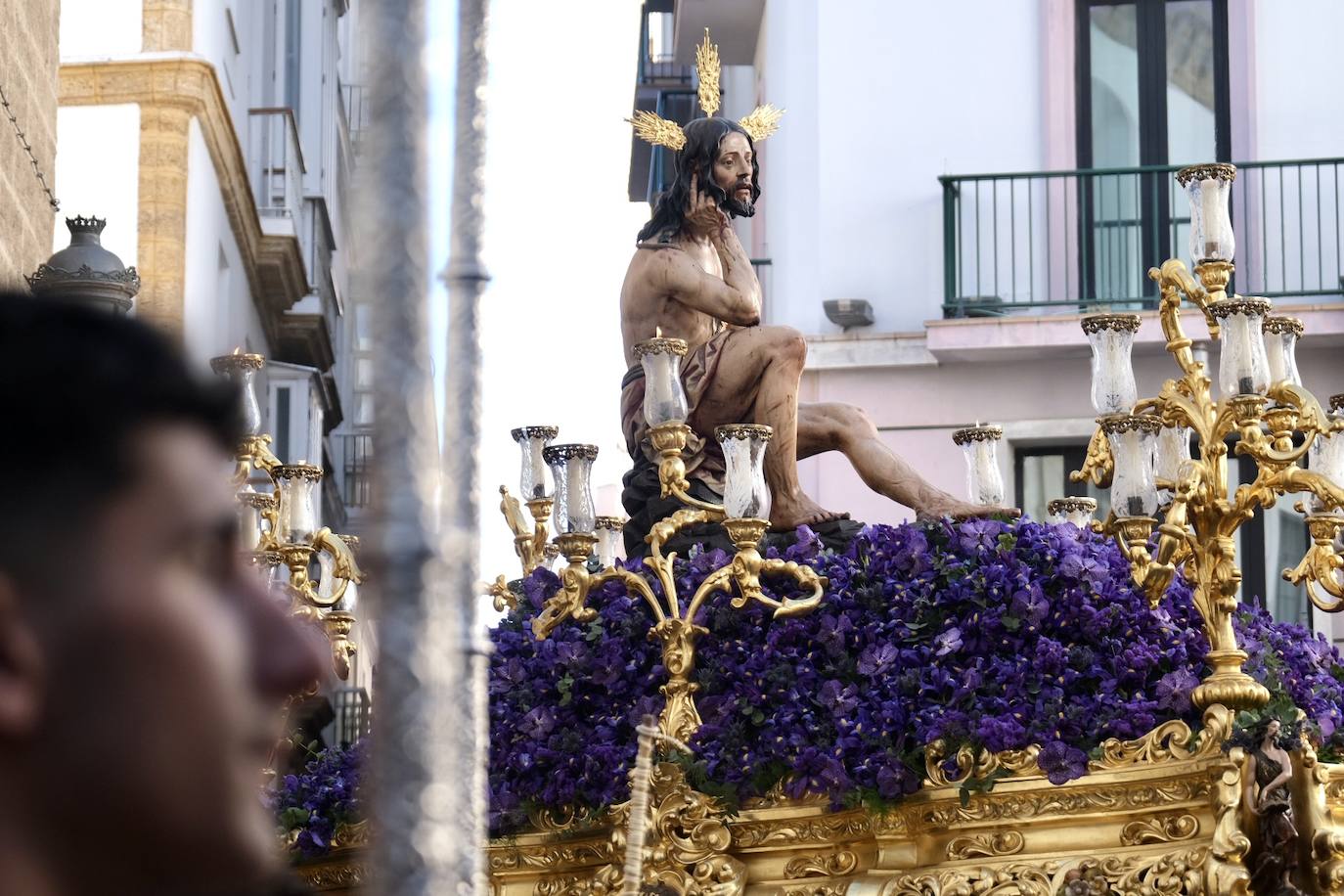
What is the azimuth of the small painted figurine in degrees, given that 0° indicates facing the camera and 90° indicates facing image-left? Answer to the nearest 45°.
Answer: approximately 315°

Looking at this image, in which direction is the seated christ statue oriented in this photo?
to the viewer's right

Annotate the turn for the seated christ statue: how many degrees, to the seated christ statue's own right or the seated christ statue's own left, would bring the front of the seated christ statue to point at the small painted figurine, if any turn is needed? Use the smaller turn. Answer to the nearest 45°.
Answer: approximately 45° to the seated christ statue's own right

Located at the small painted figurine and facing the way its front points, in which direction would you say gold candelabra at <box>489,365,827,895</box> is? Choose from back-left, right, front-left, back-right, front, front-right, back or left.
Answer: back-right

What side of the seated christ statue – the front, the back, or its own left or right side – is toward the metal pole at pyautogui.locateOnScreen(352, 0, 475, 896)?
right

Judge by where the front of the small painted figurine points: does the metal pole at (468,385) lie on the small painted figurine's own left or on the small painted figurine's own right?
on the small painted figurine's own right

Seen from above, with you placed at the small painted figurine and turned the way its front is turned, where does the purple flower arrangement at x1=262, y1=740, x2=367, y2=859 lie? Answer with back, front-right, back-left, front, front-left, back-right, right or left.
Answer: back-right

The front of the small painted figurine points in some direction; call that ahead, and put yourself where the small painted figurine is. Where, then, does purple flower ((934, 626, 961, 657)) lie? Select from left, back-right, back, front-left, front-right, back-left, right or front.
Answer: back-right
